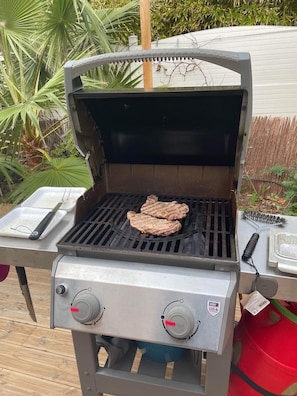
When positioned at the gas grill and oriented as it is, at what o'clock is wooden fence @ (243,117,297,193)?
The wooden fence is roughly at 7 o'clock from the gas grill.

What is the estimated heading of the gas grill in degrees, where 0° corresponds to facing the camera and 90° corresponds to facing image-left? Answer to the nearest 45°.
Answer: approximately 0°

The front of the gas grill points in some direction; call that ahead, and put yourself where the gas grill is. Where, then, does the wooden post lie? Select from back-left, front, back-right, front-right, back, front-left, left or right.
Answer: back
